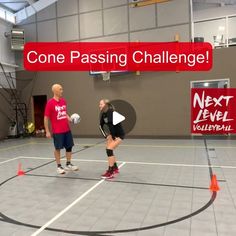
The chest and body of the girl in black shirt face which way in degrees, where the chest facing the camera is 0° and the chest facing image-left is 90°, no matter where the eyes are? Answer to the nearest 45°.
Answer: approximately 90°

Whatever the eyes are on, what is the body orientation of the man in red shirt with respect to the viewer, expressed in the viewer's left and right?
facing the viewer and to the right of the viewer

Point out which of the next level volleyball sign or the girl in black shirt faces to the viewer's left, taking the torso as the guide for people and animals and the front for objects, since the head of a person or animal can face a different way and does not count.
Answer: the girl in black shirt

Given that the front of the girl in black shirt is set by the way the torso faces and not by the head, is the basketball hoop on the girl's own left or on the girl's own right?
on the girl's own right
